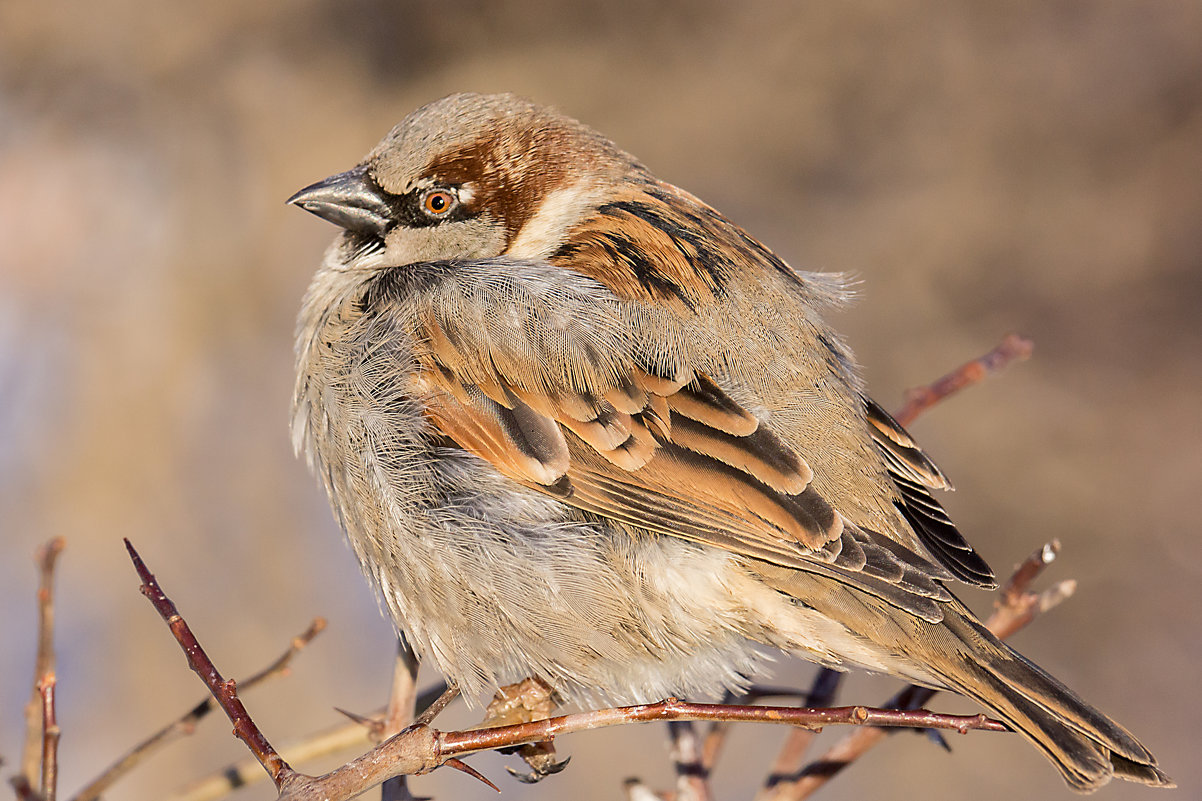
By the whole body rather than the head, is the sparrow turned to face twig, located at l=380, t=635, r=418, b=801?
yes

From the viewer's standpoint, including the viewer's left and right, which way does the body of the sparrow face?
facing to the left of the viewer

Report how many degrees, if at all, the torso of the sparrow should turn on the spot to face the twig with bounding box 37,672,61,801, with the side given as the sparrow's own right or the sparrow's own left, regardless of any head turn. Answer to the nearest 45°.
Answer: approximately 45° to the sparrow's own left

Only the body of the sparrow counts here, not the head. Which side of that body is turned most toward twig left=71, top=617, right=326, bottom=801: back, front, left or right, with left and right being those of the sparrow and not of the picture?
front

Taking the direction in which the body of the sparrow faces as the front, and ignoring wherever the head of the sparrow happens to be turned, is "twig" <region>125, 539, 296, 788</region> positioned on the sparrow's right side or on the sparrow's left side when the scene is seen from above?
on the sparrow's left side

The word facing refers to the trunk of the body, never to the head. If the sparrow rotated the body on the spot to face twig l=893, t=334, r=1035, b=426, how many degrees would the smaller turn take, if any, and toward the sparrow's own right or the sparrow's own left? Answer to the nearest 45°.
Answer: approximately 135° to the sparrow's own right
